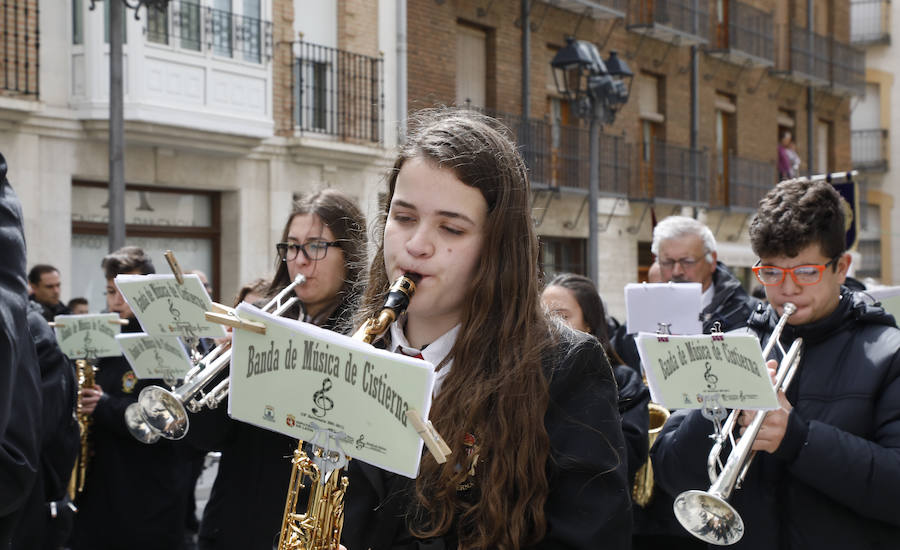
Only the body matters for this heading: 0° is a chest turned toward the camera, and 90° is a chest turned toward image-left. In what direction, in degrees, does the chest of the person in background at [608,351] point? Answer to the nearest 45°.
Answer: approximately 45°

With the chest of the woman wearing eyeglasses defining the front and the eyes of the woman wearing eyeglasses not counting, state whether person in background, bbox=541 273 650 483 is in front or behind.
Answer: behind

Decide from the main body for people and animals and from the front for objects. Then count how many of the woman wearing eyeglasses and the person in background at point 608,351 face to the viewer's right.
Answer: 0

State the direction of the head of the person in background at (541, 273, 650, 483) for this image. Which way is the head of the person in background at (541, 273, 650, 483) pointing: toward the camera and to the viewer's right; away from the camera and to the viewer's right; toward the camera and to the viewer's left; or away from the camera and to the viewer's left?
toward the camera and to the viewer's left

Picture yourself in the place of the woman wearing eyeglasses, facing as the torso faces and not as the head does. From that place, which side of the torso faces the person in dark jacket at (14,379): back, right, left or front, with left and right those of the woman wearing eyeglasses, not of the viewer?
front

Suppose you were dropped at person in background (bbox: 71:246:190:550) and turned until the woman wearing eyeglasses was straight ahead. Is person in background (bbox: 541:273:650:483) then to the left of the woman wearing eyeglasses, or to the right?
left

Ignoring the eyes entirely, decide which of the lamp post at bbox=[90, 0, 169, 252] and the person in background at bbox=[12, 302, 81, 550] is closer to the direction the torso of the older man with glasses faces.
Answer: the person in background
